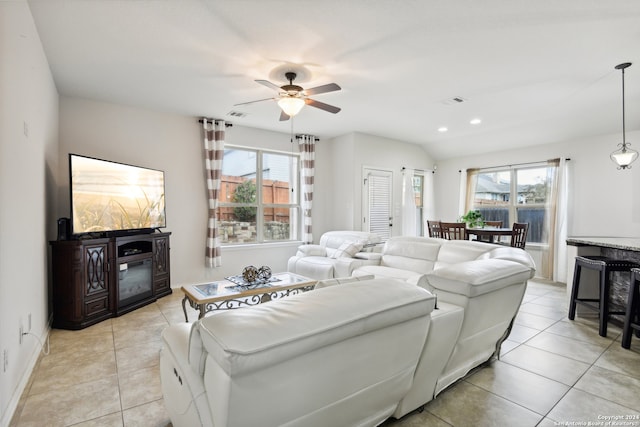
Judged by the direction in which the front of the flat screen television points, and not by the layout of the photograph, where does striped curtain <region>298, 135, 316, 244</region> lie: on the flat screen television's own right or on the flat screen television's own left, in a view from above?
on the flat screen television's own left

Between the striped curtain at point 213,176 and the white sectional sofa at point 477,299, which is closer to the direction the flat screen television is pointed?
the white sectional sofa

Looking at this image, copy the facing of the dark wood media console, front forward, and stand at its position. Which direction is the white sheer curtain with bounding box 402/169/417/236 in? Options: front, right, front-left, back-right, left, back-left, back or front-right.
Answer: front-left

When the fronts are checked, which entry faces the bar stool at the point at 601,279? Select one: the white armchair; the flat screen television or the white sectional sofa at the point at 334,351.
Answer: the flat screen television

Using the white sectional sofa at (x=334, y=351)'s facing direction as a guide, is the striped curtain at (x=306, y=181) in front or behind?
in front

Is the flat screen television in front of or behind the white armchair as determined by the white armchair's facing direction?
in front

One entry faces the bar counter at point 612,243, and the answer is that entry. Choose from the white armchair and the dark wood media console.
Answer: the dark wood media console

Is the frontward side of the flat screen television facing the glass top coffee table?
yes

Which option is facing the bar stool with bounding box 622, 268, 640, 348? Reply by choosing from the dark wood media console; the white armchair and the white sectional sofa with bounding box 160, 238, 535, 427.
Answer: the dark wood media console

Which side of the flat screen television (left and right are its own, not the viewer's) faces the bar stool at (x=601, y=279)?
front

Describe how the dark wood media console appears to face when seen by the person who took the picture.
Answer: facing the viewer and to the right of the viewer

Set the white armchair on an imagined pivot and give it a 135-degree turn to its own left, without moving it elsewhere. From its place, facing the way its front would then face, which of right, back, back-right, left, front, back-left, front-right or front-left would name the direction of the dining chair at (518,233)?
front

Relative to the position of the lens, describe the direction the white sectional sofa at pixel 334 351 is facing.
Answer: facing away from the viewer and to the left of the viewer

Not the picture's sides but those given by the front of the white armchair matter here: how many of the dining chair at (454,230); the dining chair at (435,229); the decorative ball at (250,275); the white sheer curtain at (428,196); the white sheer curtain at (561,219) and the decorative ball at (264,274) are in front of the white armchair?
2

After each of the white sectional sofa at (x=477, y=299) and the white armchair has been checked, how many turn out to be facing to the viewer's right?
0
